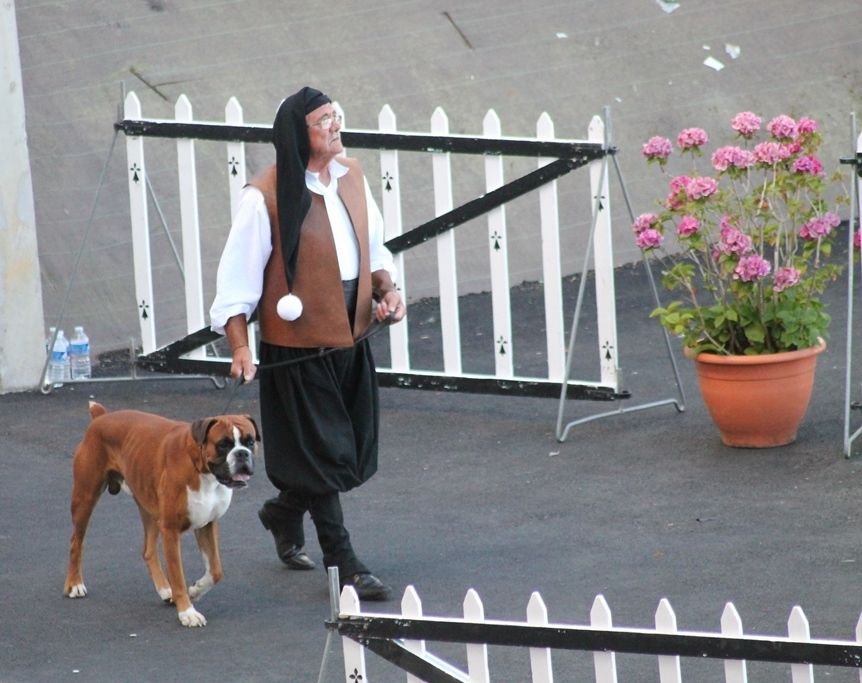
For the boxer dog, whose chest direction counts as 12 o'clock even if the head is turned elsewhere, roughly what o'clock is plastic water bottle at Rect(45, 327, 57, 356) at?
The plastic water bottle is roughly at 7 o'clock from the boxer dog.

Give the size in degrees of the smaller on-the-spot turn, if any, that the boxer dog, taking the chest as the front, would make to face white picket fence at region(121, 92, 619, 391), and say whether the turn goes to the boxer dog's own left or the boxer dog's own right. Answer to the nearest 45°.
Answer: approximately 90° to the boxer dog's own left

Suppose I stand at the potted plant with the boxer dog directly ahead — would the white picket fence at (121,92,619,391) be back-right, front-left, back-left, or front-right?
front-right

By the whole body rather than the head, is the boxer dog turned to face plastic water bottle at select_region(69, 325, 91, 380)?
no

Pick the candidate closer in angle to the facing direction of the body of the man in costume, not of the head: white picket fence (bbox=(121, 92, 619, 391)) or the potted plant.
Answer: the potted plant

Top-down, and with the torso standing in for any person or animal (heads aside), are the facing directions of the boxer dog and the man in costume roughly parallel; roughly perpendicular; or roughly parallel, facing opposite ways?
roughly parallel

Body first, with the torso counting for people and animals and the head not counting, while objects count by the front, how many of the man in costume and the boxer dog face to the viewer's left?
0

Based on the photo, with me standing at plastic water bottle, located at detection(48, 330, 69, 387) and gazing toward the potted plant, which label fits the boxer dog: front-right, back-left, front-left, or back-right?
front-right

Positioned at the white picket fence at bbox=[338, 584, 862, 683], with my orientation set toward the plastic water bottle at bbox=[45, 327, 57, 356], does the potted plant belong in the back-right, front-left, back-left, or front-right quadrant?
front-right

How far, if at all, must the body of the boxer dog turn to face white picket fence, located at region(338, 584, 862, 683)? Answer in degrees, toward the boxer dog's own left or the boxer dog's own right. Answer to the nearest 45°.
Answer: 0° — it already faces it

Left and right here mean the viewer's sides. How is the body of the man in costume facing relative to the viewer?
facing the viewer and to the right of the viewer

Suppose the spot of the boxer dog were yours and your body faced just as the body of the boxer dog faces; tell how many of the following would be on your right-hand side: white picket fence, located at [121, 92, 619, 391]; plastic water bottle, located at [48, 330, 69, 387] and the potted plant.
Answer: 0

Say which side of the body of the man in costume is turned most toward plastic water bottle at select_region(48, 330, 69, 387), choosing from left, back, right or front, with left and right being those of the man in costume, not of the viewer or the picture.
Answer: back
